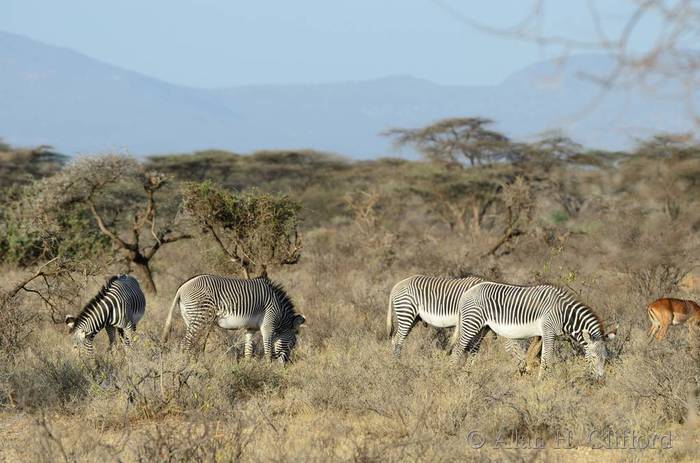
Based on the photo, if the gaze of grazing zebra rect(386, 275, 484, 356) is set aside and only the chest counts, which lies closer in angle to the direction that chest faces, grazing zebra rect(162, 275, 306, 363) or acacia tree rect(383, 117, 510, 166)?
the acacia tree

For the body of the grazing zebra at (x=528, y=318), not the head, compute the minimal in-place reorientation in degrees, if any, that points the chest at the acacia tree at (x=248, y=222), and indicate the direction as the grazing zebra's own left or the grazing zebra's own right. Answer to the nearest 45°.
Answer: approximately 135° to the grazing zebra's own left

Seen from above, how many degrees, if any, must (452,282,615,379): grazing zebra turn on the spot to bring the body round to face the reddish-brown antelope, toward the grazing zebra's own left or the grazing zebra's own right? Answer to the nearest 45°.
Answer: approximately 45° to the grazing zebra's own left

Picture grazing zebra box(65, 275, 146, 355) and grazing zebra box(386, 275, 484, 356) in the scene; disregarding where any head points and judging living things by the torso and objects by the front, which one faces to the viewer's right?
grazing zebra box(386, 275, 484, 356)

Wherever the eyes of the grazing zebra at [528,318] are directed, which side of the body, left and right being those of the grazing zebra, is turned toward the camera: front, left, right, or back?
right

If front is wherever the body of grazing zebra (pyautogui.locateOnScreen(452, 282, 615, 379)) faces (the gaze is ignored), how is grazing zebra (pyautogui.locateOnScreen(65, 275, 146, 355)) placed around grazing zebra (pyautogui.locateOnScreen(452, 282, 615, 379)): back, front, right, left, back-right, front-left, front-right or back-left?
back

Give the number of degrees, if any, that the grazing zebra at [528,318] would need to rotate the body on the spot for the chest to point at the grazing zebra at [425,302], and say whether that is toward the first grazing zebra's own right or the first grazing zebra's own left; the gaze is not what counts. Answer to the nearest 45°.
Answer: approximately 135° to the first grazing zebra's own left

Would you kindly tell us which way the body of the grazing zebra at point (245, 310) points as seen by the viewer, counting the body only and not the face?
to the viewer's right

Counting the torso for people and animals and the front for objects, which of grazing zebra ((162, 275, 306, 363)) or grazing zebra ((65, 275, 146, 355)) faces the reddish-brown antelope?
grazing zebra ((162, 275, 306, 363))

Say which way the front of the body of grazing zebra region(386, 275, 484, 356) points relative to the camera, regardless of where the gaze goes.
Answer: to the viewer's right

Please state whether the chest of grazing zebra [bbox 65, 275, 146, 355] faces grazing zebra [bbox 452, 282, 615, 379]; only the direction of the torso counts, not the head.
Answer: no

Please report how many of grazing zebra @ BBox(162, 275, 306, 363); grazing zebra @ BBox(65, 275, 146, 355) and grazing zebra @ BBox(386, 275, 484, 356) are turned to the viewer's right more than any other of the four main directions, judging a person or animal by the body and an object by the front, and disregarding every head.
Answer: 2

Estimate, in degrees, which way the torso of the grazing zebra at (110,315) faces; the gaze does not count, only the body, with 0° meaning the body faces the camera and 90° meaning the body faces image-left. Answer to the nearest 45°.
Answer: approximately 45°

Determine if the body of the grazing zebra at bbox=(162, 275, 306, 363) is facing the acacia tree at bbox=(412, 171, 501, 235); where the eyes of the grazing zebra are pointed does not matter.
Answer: no

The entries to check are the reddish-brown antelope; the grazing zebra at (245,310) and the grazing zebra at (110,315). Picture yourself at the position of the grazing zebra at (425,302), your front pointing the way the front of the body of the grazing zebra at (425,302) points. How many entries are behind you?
2

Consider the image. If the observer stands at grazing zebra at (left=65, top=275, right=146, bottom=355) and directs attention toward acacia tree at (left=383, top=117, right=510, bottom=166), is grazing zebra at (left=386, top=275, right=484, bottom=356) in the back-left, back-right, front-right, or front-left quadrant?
front-right

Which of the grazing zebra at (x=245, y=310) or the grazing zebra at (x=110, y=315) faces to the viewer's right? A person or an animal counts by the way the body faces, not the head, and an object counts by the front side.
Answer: the grazing zebra at (x=245, y=310)

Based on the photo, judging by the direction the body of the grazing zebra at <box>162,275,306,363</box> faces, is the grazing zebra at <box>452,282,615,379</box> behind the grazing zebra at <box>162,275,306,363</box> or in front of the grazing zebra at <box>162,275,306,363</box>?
in front

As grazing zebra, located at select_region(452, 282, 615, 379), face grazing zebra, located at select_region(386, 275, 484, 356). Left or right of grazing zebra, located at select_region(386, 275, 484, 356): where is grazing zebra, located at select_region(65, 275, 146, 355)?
left
